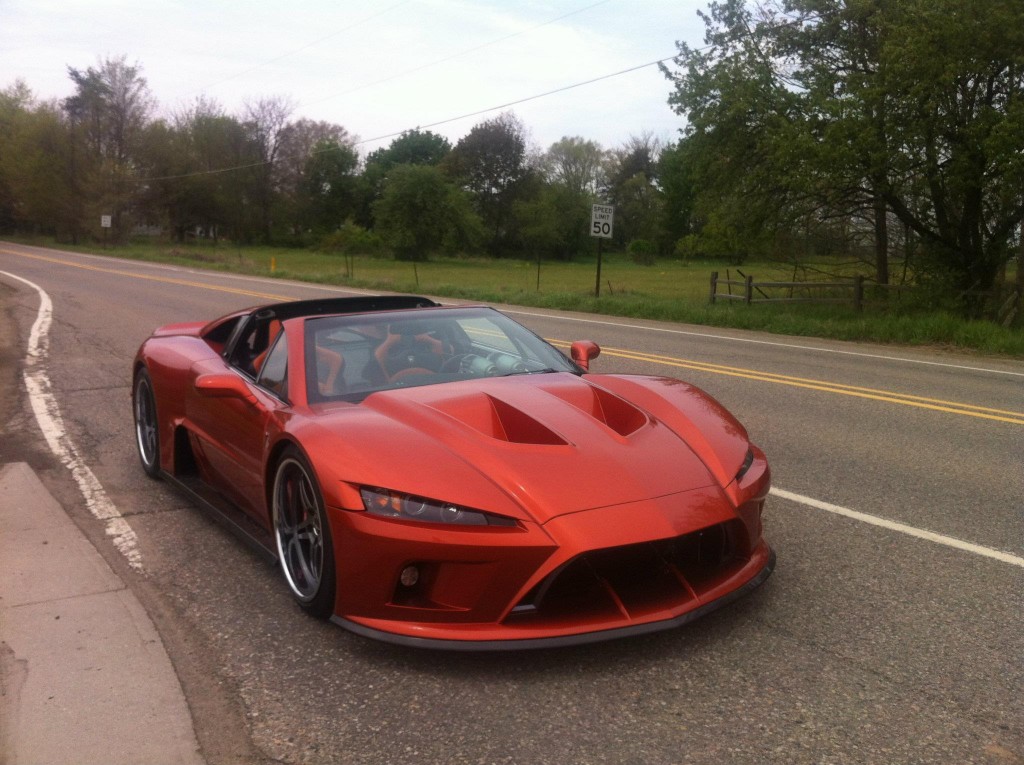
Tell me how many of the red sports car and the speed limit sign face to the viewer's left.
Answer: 0

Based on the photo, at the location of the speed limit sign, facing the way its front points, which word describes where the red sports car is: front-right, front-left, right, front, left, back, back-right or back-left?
front

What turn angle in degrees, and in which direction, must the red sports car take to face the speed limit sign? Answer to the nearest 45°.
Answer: approximately 135° to its left

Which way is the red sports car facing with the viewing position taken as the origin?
facing the viewer and to the right of the viewer

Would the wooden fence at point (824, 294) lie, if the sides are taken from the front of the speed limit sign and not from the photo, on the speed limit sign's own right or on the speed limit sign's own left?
on the speed limit sign's own left

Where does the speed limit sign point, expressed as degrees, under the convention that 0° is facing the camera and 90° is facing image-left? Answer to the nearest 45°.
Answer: approximately 0°
